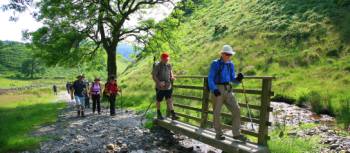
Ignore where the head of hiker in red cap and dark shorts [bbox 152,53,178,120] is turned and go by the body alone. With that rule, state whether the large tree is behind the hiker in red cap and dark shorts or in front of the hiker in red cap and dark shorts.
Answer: behind

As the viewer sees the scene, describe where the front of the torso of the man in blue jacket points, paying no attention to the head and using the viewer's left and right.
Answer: facing the viewer and to the right of the viewer

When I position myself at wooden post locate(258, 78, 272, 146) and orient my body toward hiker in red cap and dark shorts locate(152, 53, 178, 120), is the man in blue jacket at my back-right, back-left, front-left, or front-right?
front-left

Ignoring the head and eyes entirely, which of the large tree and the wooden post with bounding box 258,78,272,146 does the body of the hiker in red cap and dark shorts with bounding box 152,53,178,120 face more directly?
the wooden post

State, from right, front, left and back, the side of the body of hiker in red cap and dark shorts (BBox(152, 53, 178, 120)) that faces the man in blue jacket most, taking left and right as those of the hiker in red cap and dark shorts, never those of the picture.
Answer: front

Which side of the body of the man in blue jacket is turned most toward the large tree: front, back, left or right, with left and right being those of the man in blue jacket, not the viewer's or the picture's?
back

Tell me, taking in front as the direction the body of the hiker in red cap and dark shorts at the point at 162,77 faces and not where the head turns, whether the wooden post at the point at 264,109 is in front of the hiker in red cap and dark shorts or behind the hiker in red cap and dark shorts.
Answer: in front

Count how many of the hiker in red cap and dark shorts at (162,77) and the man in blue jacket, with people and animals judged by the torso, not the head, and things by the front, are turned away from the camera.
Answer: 0

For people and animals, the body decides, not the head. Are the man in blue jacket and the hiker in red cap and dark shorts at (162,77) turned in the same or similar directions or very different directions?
same or similar directions

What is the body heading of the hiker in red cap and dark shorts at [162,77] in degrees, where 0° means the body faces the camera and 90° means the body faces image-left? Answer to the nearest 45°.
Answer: approximately 315°

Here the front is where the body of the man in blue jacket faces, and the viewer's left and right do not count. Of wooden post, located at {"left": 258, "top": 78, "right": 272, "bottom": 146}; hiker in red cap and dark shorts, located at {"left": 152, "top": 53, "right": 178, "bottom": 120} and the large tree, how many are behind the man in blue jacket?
2
